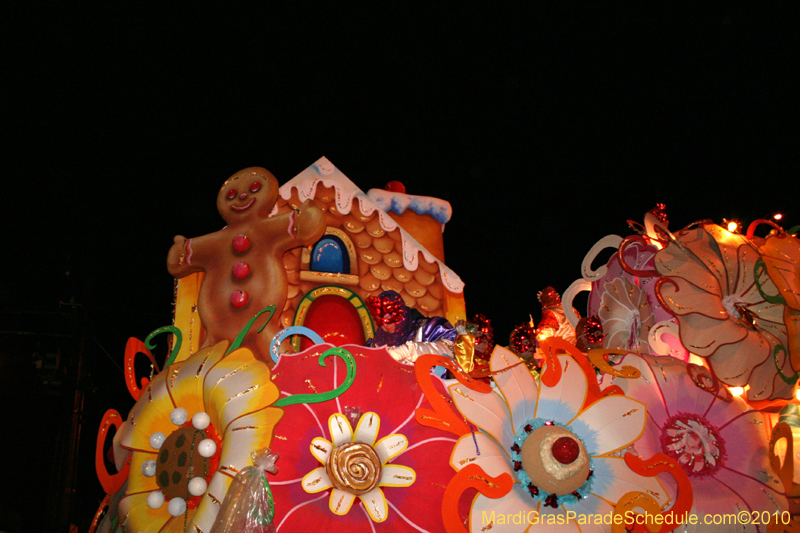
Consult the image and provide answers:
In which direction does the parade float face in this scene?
to the viewer's left

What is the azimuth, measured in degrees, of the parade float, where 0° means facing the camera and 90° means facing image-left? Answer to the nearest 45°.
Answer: approximately 90°
